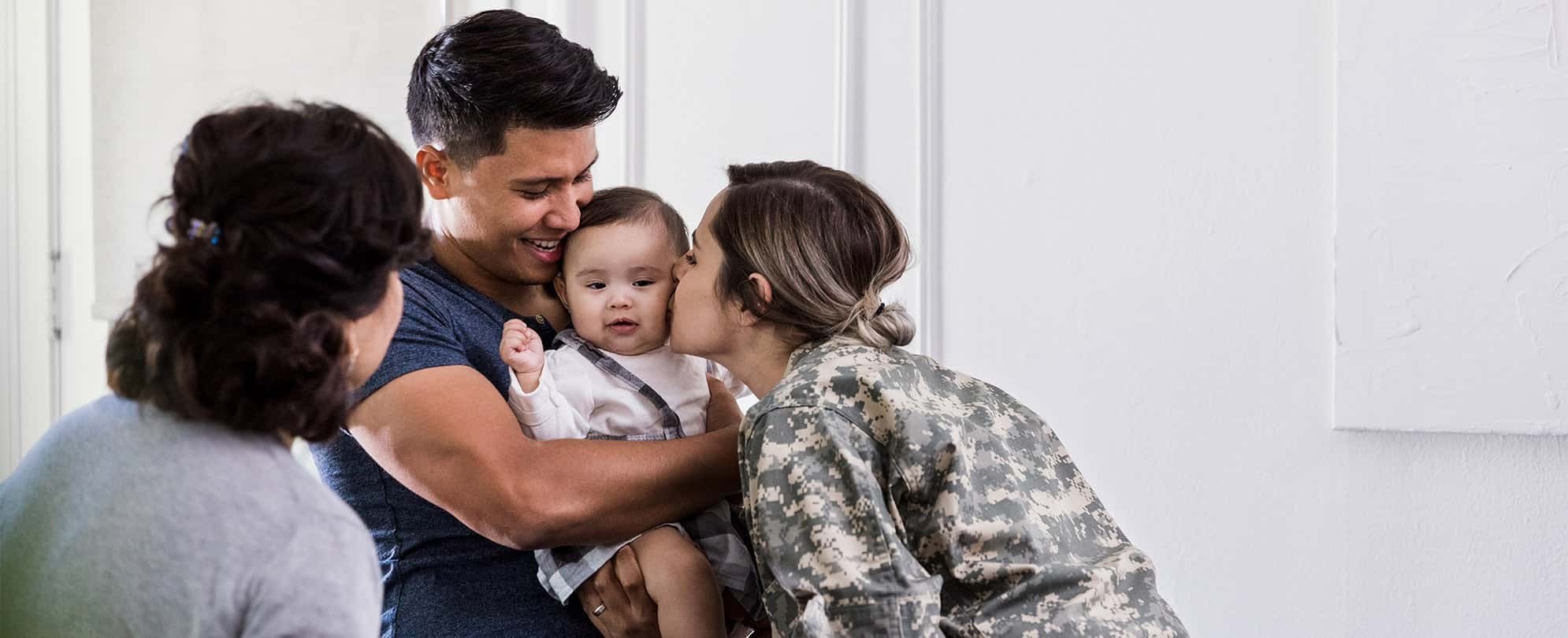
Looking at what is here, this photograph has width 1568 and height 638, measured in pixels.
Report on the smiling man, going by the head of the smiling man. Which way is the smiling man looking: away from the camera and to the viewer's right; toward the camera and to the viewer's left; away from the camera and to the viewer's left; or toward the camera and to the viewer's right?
toward the camera and to the viewer's right

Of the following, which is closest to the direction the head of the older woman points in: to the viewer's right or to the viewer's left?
to the viewer's right

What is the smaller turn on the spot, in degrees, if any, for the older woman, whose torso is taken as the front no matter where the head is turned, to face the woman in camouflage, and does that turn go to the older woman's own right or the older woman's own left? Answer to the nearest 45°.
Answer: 0° — they already face them

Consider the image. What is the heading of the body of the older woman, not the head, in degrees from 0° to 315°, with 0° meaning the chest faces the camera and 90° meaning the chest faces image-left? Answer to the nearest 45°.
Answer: approximately 225°

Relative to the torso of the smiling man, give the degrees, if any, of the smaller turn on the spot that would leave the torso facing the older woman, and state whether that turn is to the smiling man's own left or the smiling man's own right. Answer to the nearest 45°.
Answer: approximately 45° to the smiling man's own right
